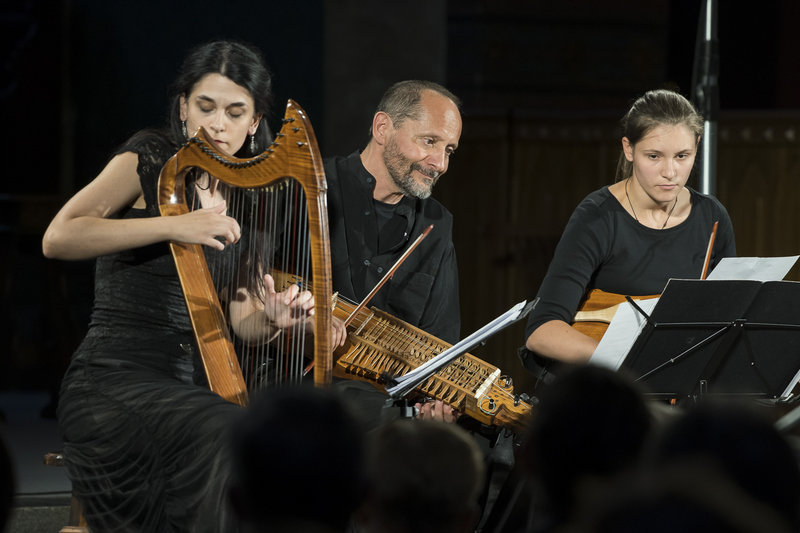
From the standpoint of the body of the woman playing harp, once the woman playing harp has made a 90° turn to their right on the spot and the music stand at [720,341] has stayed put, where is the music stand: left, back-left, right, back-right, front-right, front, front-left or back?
back-left

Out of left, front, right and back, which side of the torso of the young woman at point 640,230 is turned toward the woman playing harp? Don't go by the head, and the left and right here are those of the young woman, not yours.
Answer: right

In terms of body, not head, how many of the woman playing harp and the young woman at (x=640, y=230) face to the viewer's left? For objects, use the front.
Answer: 0

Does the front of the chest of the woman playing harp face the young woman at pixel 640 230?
no

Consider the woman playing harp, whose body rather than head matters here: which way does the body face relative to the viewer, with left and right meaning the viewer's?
facing the viewer and to the right of the viewer

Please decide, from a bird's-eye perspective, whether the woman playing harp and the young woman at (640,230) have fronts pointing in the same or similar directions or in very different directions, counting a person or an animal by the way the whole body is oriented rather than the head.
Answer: same or similar directions

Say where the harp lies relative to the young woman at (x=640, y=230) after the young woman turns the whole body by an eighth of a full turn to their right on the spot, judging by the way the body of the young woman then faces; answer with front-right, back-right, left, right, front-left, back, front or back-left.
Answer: front-right

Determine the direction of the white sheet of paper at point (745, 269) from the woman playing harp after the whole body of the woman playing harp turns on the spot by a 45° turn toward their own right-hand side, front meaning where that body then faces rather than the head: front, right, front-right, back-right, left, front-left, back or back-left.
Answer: left
